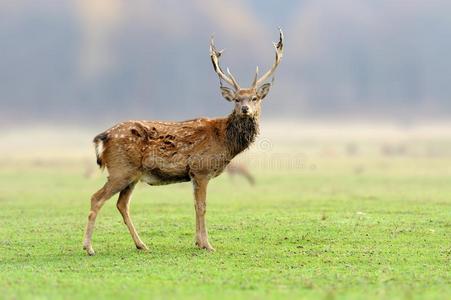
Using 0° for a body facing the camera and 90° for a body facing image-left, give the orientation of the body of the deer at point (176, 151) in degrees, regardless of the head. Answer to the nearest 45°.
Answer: approximately 270°
